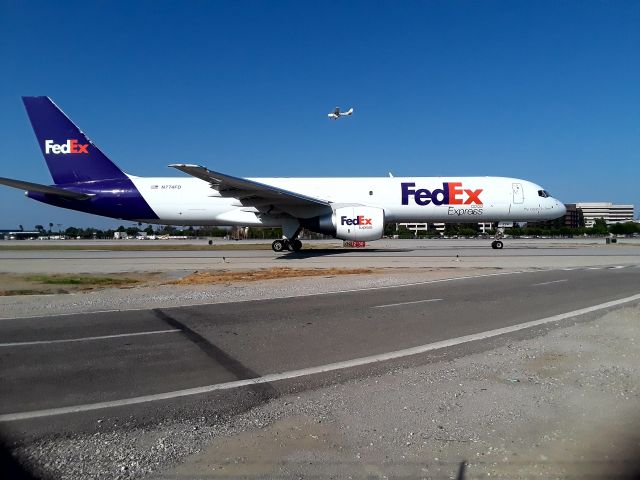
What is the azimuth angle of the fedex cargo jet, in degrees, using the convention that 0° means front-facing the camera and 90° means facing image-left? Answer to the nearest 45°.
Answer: approximately 270°
